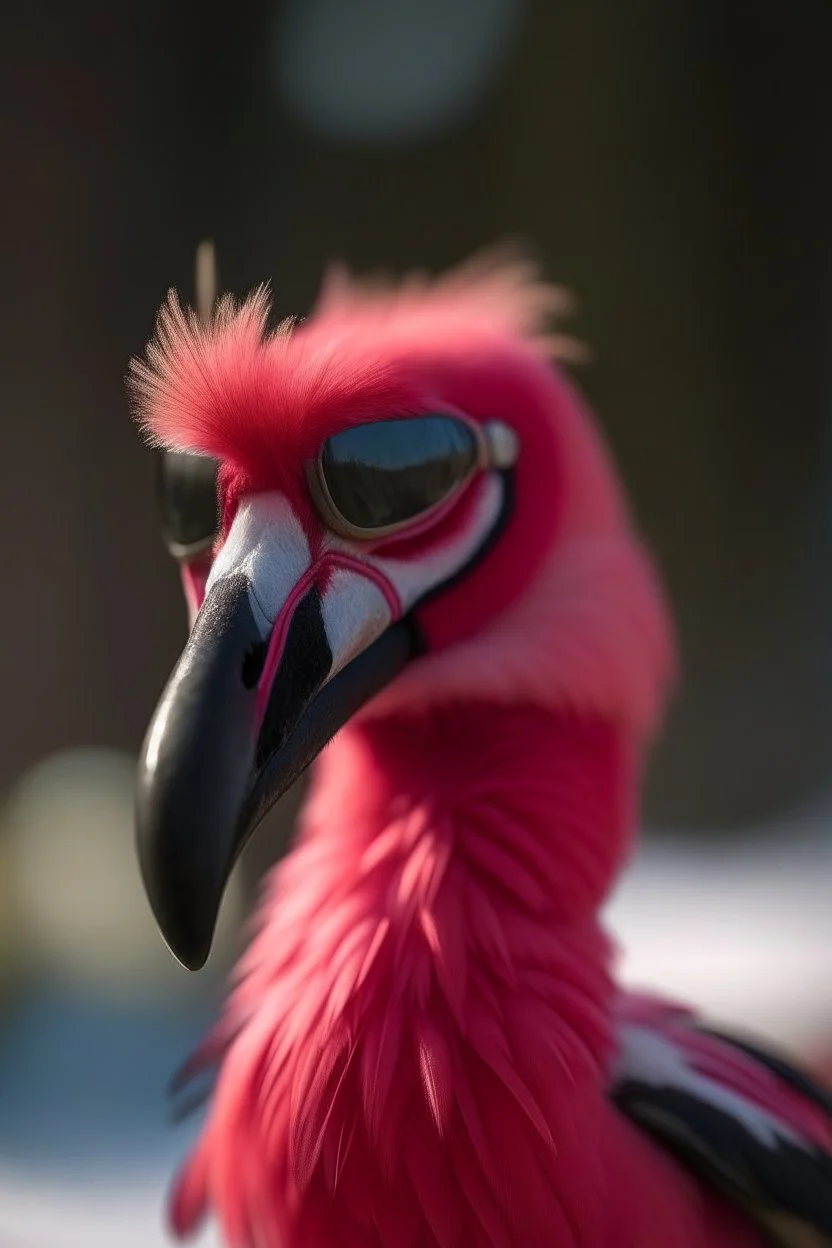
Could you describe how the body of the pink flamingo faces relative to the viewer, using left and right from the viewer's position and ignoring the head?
facing the viewer and to the left of the viewer
